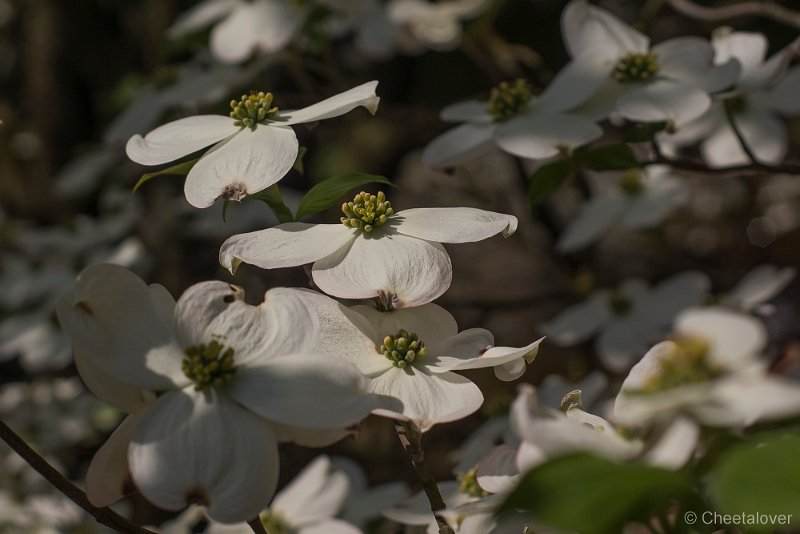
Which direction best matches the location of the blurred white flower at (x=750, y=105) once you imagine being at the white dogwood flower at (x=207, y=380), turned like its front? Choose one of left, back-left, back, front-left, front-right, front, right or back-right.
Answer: back-left

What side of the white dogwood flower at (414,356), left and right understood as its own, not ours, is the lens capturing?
front

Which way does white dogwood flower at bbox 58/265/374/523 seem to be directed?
toward the camera

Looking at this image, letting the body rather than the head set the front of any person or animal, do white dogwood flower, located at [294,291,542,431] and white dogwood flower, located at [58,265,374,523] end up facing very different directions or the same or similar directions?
same or similar directions

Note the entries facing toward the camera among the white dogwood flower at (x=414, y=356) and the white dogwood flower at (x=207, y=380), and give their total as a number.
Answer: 2
